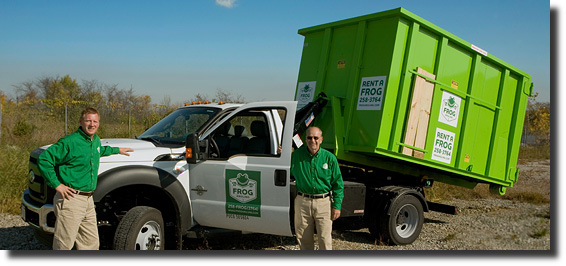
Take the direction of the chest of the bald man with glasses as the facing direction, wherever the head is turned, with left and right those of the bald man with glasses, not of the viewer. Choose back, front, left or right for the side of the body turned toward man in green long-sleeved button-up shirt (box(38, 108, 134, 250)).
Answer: right

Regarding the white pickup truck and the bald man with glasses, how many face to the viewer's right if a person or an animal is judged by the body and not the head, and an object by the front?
0

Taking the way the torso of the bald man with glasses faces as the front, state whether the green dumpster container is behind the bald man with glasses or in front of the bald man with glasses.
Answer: behind

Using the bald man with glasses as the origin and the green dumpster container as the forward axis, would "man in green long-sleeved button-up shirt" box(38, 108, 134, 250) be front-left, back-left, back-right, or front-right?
back-left

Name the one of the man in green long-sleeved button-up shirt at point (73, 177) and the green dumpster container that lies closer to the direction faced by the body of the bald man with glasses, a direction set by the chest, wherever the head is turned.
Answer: the man in green long-sleeved button-up shirt

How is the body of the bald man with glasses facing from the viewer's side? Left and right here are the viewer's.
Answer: facing the viewer

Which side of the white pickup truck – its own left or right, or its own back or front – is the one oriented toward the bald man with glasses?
left

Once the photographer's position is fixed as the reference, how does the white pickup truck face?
facing the viewer and to the left of the viewer

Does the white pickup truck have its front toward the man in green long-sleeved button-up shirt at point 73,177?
yes
